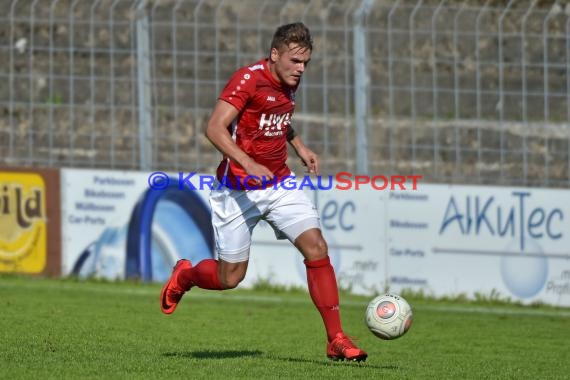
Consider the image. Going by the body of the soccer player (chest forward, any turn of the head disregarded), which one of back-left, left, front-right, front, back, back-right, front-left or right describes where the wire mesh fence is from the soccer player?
back-left

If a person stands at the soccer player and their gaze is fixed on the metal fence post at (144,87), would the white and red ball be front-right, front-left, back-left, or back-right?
back-right

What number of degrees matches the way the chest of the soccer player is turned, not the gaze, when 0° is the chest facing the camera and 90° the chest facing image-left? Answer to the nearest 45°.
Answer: approximately 315°

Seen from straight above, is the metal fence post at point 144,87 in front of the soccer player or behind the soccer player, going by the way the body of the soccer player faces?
behind

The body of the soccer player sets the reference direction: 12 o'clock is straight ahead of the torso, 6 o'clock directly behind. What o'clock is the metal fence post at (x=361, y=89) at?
The metal fence post is roughly at 8 o'clock from the soccer player.
